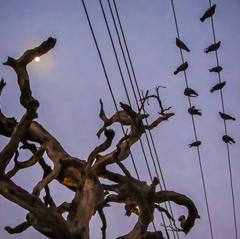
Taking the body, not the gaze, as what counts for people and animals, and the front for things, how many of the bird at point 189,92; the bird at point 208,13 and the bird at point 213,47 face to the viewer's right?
2

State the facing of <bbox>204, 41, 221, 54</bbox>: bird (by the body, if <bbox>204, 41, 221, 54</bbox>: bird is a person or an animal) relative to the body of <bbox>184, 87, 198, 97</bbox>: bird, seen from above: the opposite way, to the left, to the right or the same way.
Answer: the opposite way

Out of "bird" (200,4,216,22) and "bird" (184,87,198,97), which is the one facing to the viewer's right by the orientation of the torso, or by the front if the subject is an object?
"bird" (200,4,216,22)

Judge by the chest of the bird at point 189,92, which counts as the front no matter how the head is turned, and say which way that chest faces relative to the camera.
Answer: to the viewer's left

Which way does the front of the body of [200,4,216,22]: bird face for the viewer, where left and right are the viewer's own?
facing to the right of the viewer
